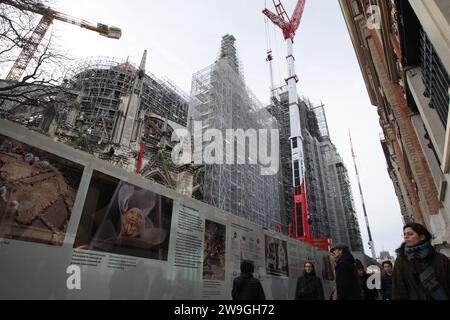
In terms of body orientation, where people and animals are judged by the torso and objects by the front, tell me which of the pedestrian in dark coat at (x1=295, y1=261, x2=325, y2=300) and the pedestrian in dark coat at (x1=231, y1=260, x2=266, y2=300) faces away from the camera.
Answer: the pedestrian in dark coat at (x1=231, y1=260, x2=266, y2=300)

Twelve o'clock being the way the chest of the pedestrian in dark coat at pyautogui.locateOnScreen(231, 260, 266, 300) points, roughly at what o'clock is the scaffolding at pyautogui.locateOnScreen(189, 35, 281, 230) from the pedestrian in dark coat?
The scaffolding is roughly at 12 o'clock from the pedestrian in dark coat.

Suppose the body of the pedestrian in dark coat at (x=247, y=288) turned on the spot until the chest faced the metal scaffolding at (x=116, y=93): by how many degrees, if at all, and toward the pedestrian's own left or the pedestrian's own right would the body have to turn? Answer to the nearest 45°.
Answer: approximately 45° to the pedestrian's own left

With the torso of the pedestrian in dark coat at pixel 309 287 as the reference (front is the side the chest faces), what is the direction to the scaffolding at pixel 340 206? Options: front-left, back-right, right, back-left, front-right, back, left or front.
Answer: back

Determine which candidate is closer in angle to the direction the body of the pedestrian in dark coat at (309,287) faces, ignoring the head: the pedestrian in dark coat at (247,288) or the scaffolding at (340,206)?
the pedestrian in dark coat

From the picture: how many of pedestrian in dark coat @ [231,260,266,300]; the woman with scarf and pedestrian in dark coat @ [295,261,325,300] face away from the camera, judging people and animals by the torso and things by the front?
1

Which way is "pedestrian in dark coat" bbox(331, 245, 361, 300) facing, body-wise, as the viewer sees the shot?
to the viewer's left

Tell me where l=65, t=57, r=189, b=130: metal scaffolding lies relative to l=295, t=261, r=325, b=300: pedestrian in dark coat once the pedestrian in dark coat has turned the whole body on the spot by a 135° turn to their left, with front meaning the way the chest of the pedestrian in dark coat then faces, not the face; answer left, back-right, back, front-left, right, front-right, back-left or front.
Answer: left

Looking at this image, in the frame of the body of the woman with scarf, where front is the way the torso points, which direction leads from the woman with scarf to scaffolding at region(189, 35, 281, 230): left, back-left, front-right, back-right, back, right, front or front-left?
right

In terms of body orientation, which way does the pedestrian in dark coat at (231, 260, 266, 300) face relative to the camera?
away from the camera

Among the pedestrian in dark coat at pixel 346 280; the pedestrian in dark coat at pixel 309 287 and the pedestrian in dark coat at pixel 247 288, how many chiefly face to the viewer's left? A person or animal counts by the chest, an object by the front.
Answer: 1

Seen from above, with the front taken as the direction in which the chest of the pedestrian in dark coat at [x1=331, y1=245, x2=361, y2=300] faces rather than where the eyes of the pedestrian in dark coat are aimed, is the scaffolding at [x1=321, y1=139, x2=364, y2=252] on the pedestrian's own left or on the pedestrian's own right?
on the pedestrian's own right

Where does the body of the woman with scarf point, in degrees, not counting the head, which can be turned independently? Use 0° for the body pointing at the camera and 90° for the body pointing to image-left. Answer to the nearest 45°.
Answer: approximately 45°

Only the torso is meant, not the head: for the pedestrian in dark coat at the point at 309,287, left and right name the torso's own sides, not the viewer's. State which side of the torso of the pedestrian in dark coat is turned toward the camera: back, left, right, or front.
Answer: front

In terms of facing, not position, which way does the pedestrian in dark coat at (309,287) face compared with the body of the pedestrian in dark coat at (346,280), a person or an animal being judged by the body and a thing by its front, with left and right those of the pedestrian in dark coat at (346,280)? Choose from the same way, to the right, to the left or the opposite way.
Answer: to the left
